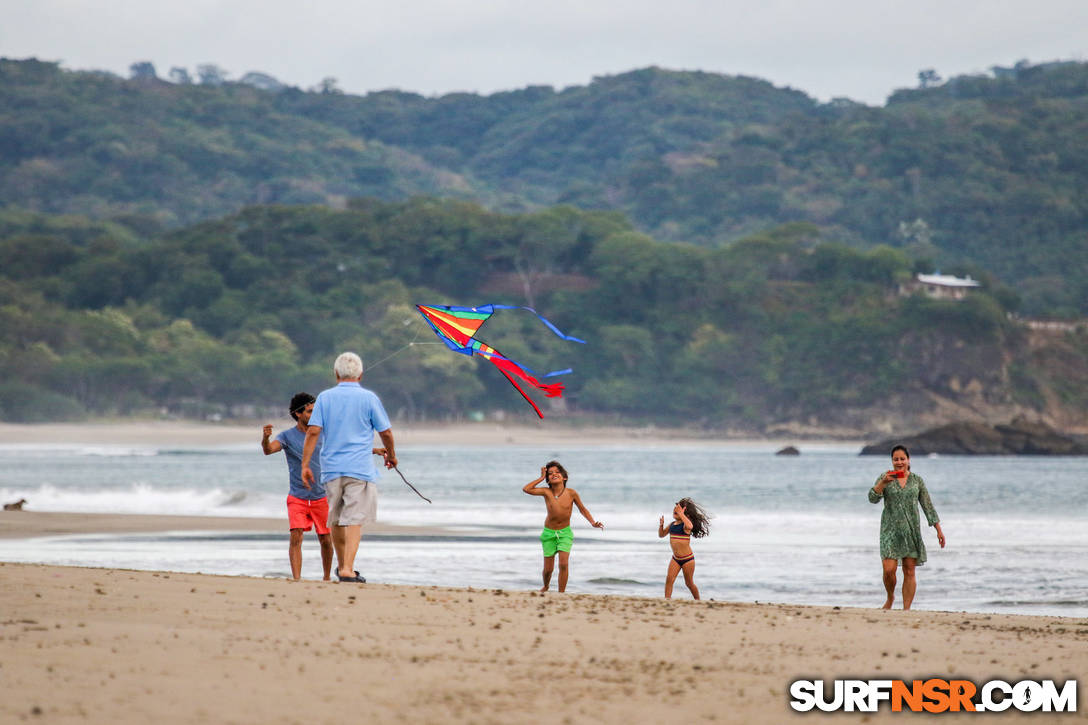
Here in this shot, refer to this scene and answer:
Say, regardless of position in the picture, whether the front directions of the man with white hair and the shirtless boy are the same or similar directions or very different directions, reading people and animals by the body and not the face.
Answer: very different directions

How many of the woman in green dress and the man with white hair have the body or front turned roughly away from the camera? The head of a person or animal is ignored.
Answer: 1

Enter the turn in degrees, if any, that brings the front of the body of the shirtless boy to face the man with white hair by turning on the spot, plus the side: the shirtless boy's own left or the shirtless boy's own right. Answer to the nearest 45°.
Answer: approximately 45° to the shirtless boy's own right

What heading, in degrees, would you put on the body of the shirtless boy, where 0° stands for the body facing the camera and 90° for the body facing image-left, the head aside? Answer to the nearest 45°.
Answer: approximately 0°

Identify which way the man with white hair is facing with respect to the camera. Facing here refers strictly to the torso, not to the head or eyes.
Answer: away from the camera

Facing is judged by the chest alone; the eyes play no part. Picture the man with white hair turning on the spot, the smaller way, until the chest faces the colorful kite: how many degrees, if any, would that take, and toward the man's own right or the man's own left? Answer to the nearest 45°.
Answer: approximately 45° to the man's own right

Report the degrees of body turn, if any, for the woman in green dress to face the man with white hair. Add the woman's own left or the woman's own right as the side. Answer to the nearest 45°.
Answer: approximately 45° to the woman's own right

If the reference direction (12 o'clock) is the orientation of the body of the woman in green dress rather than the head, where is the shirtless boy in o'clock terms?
The shirtless boy is roughly at 3 o'clock from the woman in green dress.

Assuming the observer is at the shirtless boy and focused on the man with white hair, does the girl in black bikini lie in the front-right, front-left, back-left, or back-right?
back-left

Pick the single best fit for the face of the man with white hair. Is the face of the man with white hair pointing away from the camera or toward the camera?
away from the camera
